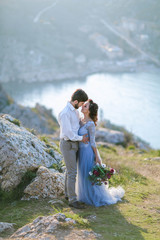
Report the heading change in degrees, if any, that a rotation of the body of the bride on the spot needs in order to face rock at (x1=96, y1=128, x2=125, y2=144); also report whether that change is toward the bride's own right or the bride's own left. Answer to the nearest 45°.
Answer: approximately 90° to the bride's own right

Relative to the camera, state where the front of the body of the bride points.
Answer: to the viewer's left

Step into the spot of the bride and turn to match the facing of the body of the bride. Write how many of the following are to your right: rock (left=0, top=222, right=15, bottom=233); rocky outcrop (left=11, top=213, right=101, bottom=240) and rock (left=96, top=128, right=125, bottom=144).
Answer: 1

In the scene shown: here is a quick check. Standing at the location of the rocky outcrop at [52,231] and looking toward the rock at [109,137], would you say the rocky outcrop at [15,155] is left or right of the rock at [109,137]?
left

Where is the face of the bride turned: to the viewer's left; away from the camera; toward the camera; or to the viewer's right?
to the viewer's left

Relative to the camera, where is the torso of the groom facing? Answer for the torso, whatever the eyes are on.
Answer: to the viewer's right

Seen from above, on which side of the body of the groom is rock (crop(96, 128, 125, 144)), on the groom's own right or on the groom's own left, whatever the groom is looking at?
on the groom's own left

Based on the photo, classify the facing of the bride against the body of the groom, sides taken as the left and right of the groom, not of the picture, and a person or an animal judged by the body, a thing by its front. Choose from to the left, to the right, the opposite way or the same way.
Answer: the opposite way

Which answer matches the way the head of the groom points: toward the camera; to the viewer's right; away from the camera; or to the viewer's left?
to the viewer's right
